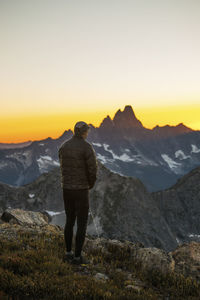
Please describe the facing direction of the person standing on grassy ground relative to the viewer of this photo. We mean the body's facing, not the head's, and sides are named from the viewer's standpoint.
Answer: facing away from the viewer and to the right of the viewer
